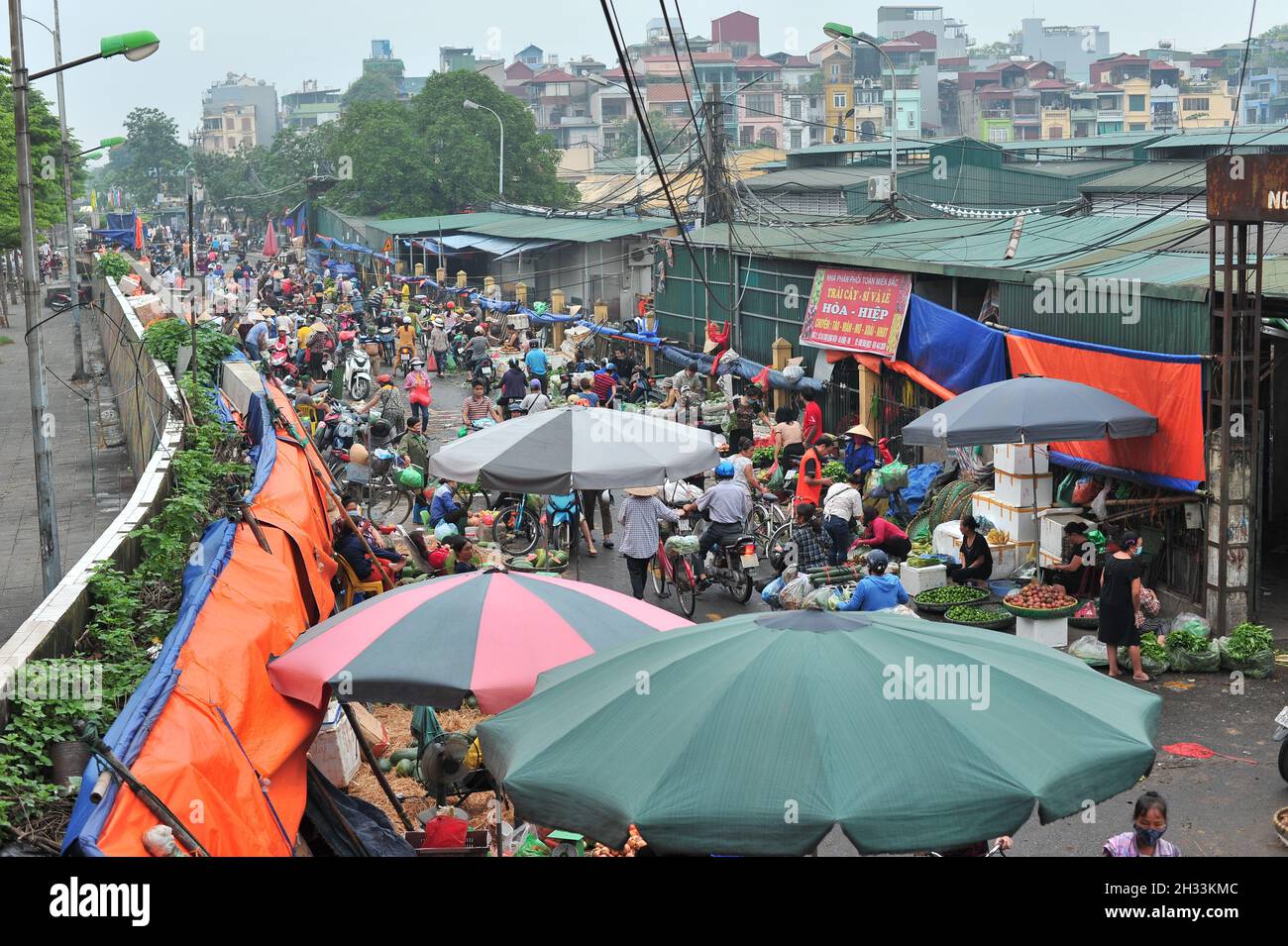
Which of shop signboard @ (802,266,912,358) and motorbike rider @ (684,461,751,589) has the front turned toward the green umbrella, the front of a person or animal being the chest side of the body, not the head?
the shop signboard

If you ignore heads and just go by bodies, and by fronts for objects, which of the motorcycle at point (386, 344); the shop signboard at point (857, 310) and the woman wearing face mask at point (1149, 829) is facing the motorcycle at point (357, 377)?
the motorcycle at point (386, 344)

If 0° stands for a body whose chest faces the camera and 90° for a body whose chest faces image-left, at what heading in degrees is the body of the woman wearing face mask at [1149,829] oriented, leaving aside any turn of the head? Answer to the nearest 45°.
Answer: approximately 0°

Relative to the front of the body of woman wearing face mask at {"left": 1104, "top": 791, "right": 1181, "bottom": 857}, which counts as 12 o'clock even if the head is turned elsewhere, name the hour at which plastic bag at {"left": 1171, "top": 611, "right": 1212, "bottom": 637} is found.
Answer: The plastic bag is roughly at 6 o'clock from the woman wearing face mask.

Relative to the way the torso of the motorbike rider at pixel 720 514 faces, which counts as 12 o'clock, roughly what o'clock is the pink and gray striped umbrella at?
The pink and gray striped umbrella is roughly at 8 o'clock from the motorbike rider.
